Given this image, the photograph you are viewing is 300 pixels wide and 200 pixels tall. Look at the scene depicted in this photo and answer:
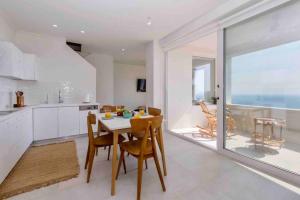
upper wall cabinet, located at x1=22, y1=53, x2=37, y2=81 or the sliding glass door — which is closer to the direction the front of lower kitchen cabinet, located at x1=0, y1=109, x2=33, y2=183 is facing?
the sliding glass door

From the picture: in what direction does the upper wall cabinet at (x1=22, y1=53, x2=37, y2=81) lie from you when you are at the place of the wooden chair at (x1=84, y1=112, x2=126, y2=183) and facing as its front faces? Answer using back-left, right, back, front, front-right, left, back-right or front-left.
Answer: back-left

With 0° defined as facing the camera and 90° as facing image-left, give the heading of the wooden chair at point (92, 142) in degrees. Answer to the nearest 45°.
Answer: approximately 270°

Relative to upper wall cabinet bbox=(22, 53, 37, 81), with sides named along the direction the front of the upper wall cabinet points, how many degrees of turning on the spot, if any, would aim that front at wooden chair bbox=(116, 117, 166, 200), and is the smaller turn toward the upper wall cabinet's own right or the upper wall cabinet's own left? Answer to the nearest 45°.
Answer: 0° — it already faces it

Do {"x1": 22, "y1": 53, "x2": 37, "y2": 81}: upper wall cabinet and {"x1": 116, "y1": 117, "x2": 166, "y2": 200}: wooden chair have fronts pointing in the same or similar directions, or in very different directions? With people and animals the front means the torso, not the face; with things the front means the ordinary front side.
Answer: very different directions

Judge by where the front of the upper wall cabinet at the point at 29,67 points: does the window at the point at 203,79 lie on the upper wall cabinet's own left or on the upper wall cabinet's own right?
on the upper wall cabinet's own left

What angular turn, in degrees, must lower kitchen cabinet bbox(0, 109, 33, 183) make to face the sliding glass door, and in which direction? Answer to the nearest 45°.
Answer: approximately 45° to its right

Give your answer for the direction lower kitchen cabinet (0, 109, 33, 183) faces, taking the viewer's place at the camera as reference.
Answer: facing to the right of the viewer

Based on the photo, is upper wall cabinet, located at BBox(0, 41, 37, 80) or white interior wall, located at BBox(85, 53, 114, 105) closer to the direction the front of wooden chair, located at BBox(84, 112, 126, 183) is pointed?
the white interior wall

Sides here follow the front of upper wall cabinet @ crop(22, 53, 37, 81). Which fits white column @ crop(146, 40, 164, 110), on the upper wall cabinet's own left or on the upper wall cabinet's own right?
on the upper wall cabinet's own left

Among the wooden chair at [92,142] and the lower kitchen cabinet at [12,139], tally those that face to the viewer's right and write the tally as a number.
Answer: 2
